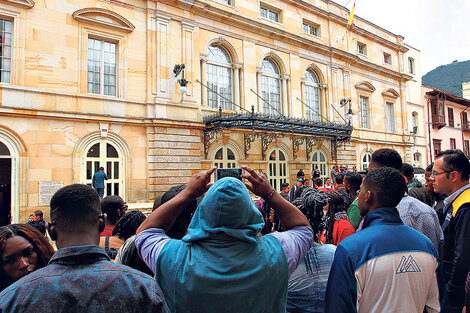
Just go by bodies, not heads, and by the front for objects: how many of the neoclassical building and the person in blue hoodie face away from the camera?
1

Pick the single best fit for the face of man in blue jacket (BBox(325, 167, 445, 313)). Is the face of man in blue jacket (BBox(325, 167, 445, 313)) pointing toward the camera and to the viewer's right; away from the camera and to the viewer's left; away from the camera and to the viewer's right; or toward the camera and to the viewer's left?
away from the camera and to the viewer's left

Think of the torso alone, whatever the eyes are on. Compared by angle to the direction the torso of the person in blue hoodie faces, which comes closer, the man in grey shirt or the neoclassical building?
the neoclassical building

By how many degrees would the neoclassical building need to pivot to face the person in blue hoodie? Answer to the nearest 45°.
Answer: approximately 45° to its right

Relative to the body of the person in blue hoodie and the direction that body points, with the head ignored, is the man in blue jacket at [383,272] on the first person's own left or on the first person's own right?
on the first person's own right

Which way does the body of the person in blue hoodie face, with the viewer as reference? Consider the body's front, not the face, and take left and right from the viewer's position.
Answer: facing away from the viewer

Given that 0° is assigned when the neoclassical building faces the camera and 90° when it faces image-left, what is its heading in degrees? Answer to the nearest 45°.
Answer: approximately 315°

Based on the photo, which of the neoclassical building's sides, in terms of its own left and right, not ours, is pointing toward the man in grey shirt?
front

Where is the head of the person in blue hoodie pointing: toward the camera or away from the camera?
away from the camera

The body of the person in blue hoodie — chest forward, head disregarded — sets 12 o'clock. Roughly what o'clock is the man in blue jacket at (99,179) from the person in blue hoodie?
The man in blue jacket is roughly at 11 o'clock from the person in blue hoodie.

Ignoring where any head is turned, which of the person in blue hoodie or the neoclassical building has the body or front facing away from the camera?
the person in blue hoodie
